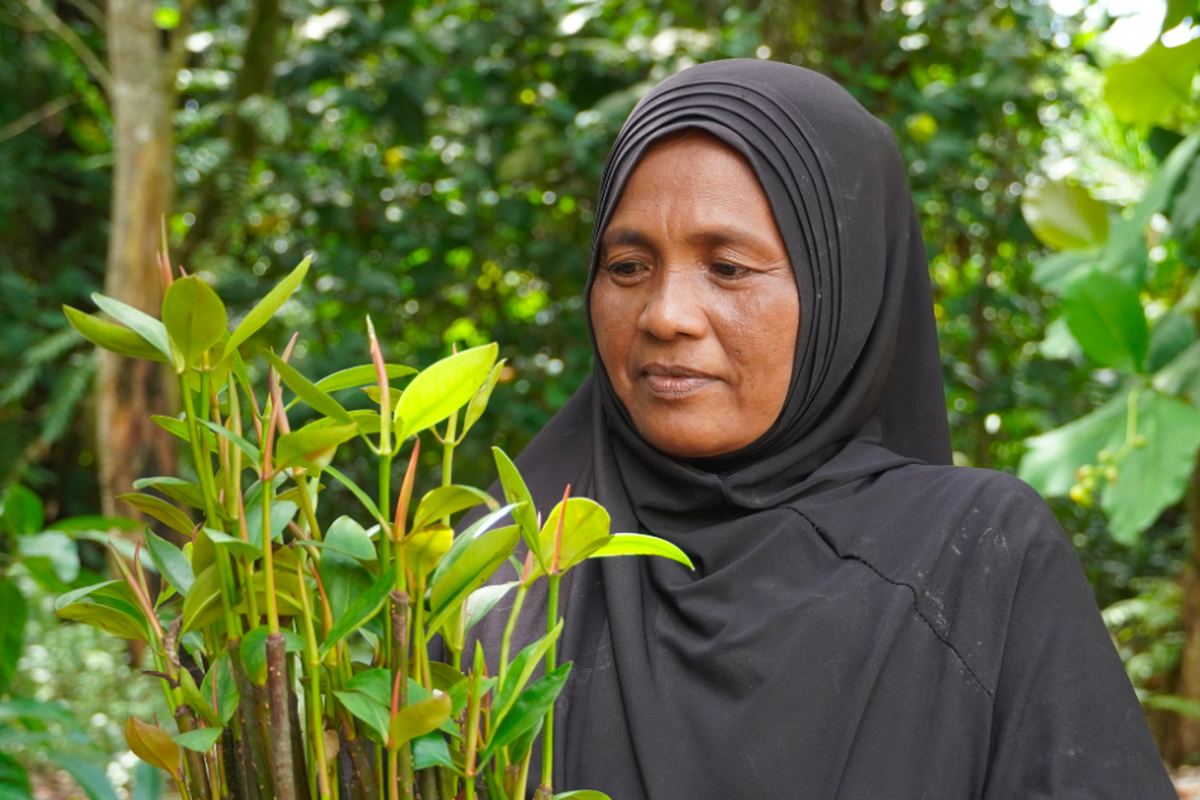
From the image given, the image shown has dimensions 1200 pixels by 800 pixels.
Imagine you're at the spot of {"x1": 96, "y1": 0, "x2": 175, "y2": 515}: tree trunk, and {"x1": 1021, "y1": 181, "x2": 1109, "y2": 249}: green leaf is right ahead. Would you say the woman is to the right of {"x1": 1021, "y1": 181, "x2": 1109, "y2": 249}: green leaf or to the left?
right

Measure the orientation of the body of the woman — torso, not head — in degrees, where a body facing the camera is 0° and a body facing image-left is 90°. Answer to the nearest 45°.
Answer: approximately 45°

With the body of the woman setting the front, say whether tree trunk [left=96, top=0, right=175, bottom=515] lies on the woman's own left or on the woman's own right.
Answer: on the woman's own right

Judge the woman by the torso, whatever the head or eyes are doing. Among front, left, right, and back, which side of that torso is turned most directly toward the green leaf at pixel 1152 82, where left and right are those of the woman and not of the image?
back
